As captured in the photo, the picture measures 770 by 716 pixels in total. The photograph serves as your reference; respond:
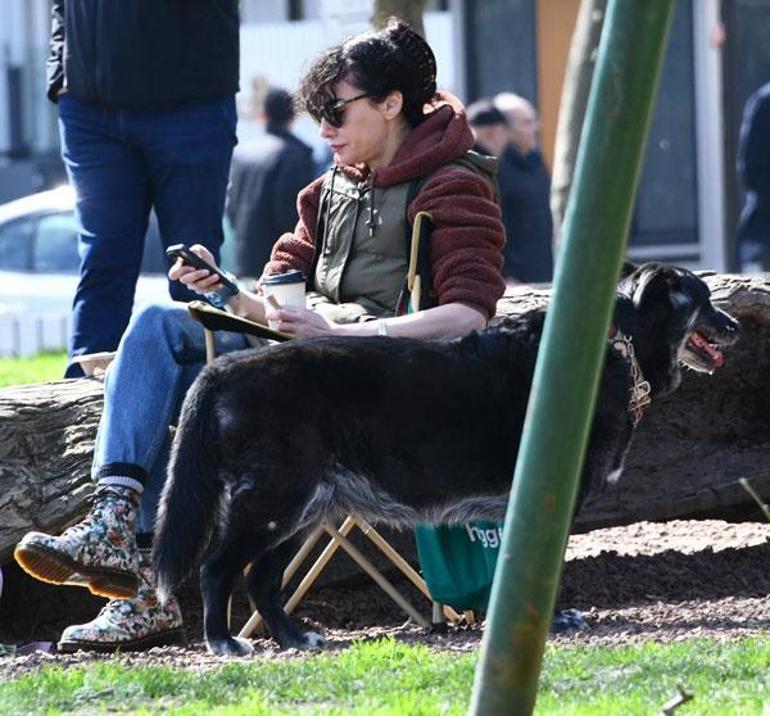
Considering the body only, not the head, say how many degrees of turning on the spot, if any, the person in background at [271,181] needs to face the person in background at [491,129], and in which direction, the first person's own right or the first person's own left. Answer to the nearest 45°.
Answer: approximately 90° to the first person's own right

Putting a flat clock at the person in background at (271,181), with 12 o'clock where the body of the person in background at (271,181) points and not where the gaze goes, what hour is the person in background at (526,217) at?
the person in background at (526,217) is roughly at 4 o'clock from the person in background at (271,181).

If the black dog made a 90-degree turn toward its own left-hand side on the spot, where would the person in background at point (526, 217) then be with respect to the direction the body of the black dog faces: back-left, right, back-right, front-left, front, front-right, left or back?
front

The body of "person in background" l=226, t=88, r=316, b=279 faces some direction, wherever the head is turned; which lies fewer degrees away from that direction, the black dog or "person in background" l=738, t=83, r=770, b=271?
the person in background

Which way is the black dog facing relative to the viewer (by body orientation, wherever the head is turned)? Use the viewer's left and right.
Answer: facing to the right of the viewer

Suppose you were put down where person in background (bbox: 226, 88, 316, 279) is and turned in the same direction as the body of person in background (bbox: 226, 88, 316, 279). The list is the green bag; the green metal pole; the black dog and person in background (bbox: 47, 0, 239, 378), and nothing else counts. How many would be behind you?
4

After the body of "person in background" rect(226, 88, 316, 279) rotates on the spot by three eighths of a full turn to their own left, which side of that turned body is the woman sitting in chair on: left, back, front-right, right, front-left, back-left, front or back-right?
front-left

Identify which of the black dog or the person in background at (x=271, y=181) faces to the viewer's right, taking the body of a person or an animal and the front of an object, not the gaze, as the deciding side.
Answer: the black dog

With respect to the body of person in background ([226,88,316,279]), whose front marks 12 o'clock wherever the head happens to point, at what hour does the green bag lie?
The green bag is roughly at 6 o'clock from the person in background.

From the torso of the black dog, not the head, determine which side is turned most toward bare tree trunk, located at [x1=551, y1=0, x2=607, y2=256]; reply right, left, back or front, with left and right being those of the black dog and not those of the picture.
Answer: left

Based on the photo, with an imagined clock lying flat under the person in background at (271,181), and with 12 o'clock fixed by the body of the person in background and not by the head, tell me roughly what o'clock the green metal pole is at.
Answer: The green metal pole is roughly at 6 o'clock from the person in background.

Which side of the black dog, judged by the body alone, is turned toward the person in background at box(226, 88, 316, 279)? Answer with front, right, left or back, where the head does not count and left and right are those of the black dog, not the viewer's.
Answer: left

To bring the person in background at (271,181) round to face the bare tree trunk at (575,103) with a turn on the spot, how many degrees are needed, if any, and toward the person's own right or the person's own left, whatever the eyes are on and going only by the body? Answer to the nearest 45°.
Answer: approximately 135° to the person's own right

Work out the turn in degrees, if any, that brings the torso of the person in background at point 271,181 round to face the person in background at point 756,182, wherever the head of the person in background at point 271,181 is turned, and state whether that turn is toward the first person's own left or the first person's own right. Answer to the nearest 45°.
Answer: approximately 45° to the first person's own right

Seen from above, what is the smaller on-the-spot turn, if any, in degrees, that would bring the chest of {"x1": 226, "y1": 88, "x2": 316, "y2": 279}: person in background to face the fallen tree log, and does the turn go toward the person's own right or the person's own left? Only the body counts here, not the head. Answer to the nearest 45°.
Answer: approximately 180°

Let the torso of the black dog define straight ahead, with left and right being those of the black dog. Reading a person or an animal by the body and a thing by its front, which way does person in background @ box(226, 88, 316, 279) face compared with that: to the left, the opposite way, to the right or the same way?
to the left

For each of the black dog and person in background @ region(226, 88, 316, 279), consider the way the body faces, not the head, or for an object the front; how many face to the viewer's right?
1

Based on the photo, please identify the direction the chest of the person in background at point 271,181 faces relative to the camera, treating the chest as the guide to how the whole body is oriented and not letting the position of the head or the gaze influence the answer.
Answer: away from the camera
